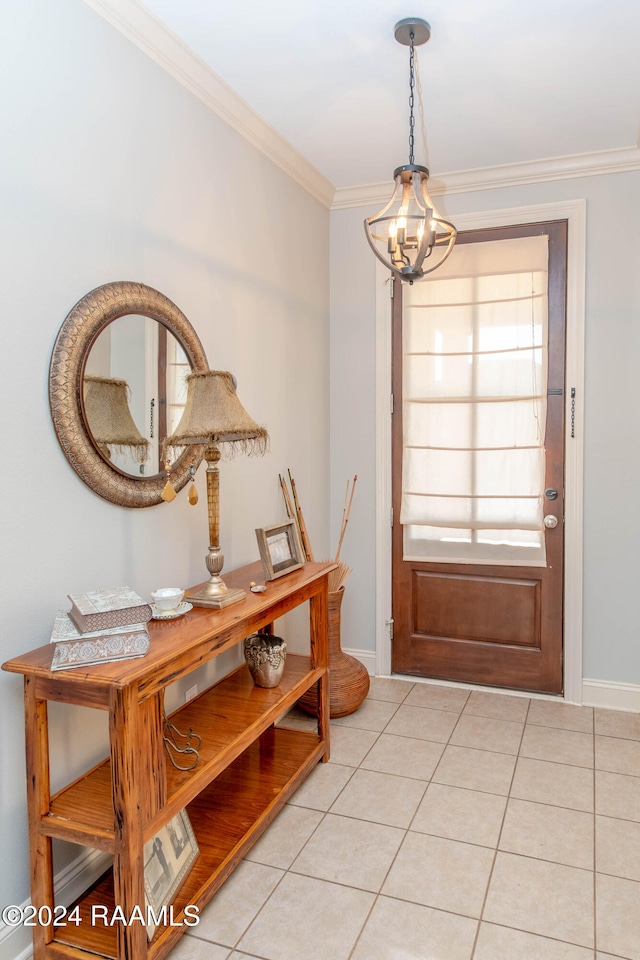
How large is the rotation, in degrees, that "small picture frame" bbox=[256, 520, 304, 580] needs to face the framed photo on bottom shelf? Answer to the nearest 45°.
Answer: approximately 90° to its right

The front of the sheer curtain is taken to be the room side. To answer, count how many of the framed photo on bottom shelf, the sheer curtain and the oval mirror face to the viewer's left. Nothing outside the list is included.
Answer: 0

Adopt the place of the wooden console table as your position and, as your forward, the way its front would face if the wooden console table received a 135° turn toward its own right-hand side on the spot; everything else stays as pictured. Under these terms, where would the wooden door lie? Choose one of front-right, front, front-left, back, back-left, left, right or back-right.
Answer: back-right

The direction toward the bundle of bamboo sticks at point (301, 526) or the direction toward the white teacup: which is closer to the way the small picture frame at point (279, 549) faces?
the white teacup

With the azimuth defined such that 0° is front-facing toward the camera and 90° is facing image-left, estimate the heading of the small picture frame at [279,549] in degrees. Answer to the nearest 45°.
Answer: approximately 315°

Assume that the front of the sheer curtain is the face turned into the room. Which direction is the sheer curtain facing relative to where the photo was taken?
toward the camera

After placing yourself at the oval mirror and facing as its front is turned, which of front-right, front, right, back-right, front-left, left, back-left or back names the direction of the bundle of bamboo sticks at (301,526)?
left

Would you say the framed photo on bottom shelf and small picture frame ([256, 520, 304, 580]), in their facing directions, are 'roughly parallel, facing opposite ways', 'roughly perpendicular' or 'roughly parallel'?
roughly parallel

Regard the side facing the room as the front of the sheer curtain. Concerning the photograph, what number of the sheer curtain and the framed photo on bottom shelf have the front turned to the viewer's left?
0

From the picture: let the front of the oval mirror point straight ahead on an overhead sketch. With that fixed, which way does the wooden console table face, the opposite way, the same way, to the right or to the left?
the same way

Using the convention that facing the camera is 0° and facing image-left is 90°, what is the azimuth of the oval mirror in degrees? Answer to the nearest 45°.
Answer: approximately 315°

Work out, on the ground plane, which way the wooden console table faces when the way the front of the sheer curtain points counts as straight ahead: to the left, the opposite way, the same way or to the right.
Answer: to the left

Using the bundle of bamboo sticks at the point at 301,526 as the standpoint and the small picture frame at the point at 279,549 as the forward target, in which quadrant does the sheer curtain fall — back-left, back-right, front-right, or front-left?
back-left

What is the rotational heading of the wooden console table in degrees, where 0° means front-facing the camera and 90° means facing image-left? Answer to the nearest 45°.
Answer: approximately 315°

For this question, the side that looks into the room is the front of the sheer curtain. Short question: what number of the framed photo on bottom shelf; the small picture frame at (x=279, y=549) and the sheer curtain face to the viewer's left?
0
